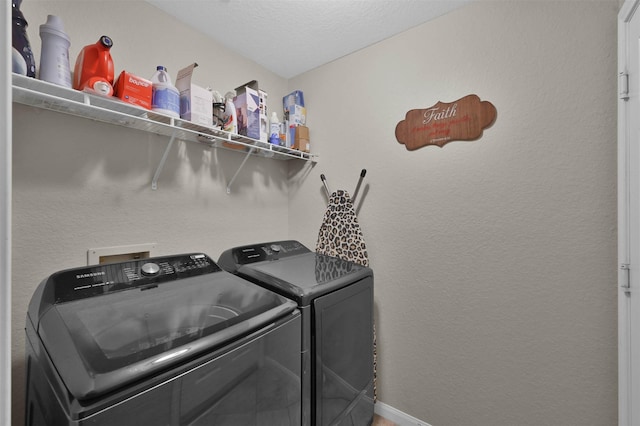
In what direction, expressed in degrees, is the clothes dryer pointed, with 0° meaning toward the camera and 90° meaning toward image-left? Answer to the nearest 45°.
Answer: approximately 315°
